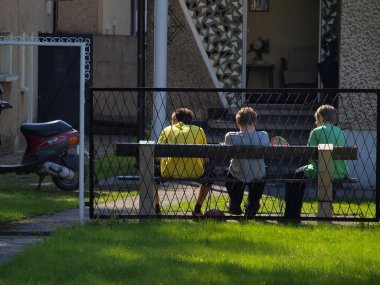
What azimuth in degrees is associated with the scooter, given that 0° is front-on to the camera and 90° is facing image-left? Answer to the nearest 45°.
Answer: approximately 90°

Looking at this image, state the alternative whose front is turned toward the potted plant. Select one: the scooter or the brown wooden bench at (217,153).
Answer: the brown wooden bench

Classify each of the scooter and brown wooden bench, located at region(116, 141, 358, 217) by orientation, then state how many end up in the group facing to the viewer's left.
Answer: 1

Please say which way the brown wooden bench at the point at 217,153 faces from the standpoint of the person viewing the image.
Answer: facing away from the viewer

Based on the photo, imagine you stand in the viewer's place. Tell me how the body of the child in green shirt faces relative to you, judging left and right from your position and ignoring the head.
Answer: facing away from the viewer and to the left of the viewer

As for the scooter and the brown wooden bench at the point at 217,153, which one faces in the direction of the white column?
the brown wooden bench

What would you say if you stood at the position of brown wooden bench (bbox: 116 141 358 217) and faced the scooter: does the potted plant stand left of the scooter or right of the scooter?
right

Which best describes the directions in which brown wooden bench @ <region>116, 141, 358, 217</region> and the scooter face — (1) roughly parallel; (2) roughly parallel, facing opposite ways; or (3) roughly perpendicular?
roughly perpendicular
